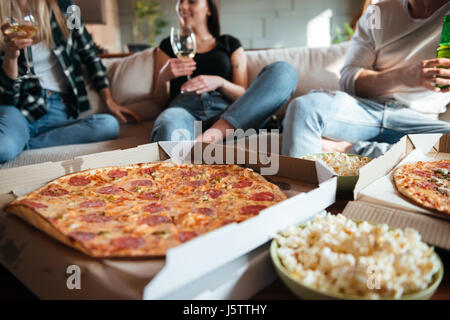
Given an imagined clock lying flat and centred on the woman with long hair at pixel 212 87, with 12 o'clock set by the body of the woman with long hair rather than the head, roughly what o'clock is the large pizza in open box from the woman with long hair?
The large pizza in open box is roughly at 12 o'clock from the woman with long hair.

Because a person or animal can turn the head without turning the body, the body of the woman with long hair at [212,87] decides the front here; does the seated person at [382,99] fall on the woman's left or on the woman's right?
on the woman's left

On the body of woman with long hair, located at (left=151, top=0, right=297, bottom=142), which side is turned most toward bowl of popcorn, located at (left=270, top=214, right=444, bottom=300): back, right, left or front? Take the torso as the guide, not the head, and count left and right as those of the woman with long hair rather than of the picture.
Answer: front

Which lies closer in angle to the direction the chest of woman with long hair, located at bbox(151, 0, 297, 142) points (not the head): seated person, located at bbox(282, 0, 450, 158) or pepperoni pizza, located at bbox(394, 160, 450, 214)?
the pepperoni pizza

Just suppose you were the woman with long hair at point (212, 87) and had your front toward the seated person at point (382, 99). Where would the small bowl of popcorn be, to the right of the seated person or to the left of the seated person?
right

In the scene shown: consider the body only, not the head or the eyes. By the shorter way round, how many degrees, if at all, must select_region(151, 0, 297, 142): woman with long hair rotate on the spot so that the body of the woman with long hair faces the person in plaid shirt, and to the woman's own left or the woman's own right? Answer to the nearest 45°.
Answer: approximately 90° to the woman's own right

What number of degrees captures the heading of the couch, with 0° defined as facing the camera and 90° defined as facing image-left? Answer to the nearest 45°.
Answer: approximately 0°
